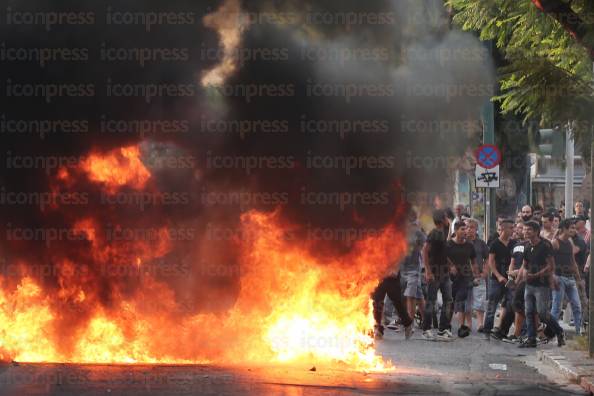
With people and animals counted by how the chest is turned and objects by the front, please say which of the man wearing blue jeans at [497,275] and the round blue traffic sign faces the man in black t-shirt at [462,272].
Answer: the round blue traffic sign

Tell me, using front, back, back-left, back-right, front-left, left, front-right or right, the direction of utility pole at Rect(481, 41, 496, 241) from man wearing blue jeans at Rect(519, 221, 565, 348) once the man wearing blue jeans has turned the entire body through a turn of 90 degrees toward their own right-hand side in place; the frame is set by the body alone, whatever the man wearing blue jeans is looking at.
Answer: front-right

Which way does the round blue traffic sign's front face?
toward the camera

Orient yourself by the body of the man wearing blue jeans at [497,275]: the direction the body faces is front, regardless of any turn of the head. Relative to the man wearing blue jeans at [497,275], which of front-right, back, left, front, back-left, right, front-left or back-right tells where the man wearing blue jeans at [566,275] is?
front-left

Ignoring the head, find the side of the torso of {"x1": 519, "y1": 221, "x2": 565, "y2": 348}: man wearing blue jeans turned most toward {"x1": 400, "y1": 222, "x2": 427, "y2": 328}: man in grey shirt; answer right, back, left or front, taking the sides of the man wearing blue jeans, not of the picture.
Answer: right

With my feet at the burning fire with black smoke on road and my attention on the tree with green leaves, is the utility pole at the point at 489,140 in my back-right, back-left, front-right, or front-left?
front-left

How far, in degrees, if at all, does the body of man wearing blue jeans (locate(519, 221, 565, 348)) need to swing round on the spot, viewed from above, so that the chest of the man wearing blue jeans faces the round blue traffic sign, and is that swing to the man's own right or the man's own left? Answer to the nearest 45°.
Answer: approximately 135° to the man's own right

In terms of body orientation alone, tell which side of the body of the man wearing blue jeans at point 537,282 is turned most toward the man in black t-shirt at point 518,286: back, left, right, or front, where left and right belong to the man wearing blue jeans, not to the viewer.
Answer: right

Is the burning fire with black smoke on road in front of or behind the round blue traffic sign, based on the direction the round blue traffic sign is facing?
in front

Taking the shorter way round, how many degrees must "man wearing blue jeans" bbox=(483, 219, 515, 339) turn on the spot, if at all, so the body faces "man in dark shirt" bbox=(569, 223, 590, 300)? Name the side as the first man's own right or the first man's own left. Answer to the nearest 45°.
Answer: approximately 90° to the first man's own left

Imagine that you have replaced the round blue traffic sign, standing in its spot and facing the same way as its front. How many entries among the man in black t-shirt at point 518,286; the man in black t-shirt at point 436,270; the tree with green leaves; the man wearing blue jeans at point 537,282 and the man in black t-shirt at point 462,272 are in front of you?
5
